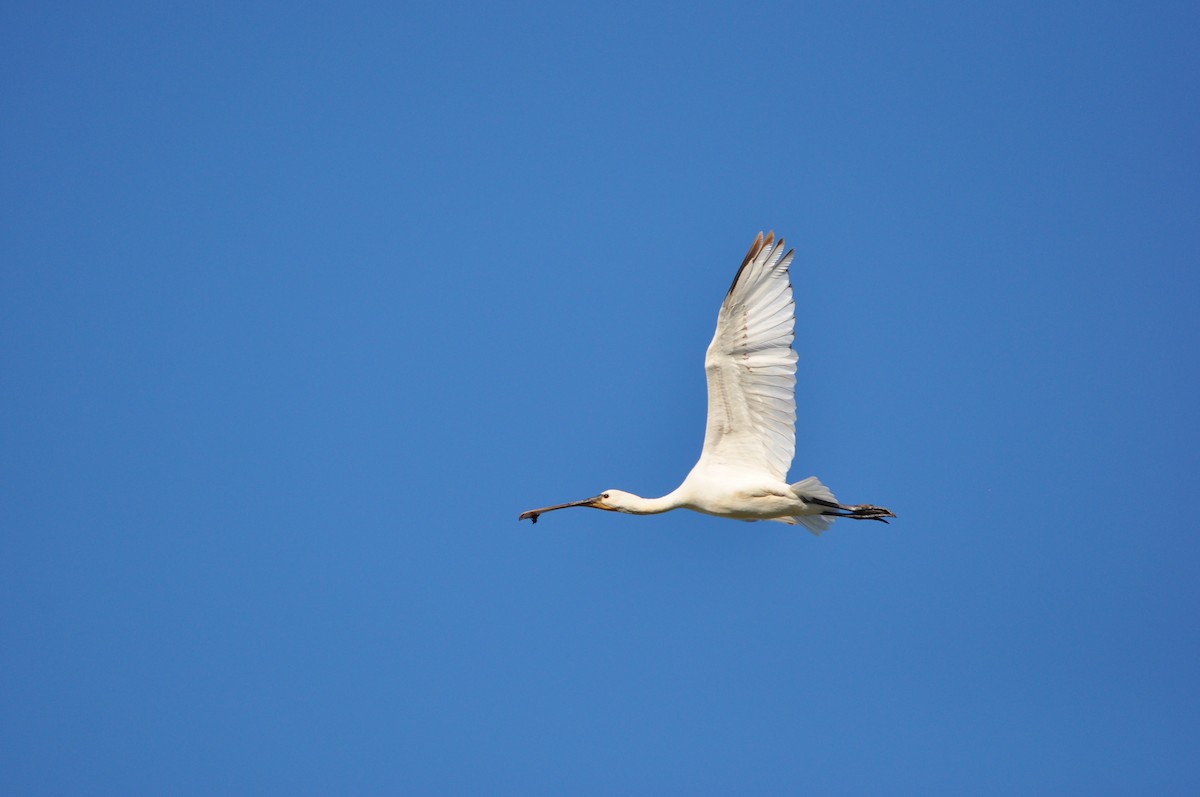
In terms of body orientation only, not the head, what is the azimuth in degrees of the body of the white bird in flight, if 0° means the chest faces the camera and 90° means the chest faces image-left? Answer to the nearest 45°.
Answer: approximately 90°
